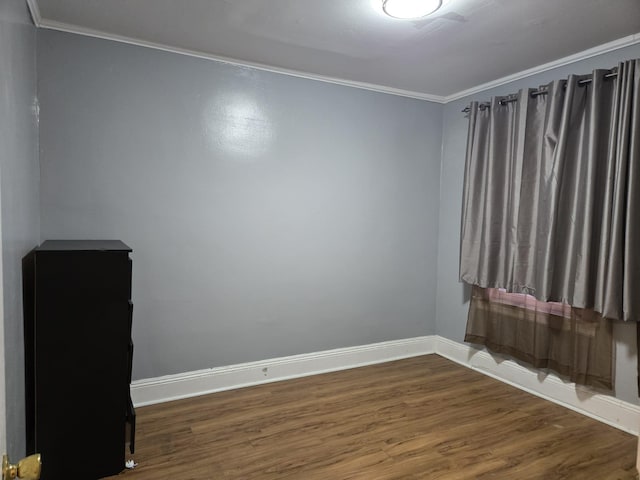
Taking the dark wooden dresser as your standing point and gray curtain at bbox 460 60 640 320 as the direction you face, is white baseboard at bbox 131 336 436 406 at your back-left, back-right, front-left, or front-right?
front-left

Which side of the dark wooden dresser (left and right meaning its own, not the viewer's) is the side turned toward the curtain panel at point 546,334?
front

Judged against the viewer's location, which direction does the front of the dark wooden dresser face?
facing to the right of the viewer

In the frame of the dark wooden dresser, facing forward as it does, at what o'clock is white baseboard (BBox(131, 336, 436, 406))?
The white baseboard is roughly at 11 o'clock from the dark wooden dresser.

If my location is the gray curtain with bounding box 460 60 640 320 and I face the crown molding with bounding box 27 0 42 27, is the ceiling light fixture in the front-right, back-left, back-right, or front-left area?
front-left

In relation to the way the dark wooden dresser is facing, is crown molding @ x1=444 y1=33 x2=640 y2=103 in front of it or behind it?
in front

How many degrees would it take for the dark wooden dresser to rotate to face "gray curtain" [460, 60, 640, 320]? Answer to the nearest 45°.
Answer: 0° — it already faces it

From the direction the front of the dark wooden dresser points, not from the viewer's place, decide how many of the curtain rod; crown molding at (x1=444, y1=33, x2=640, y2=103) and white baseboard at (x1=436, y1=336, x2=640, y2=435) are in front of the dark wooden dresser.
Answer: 3
